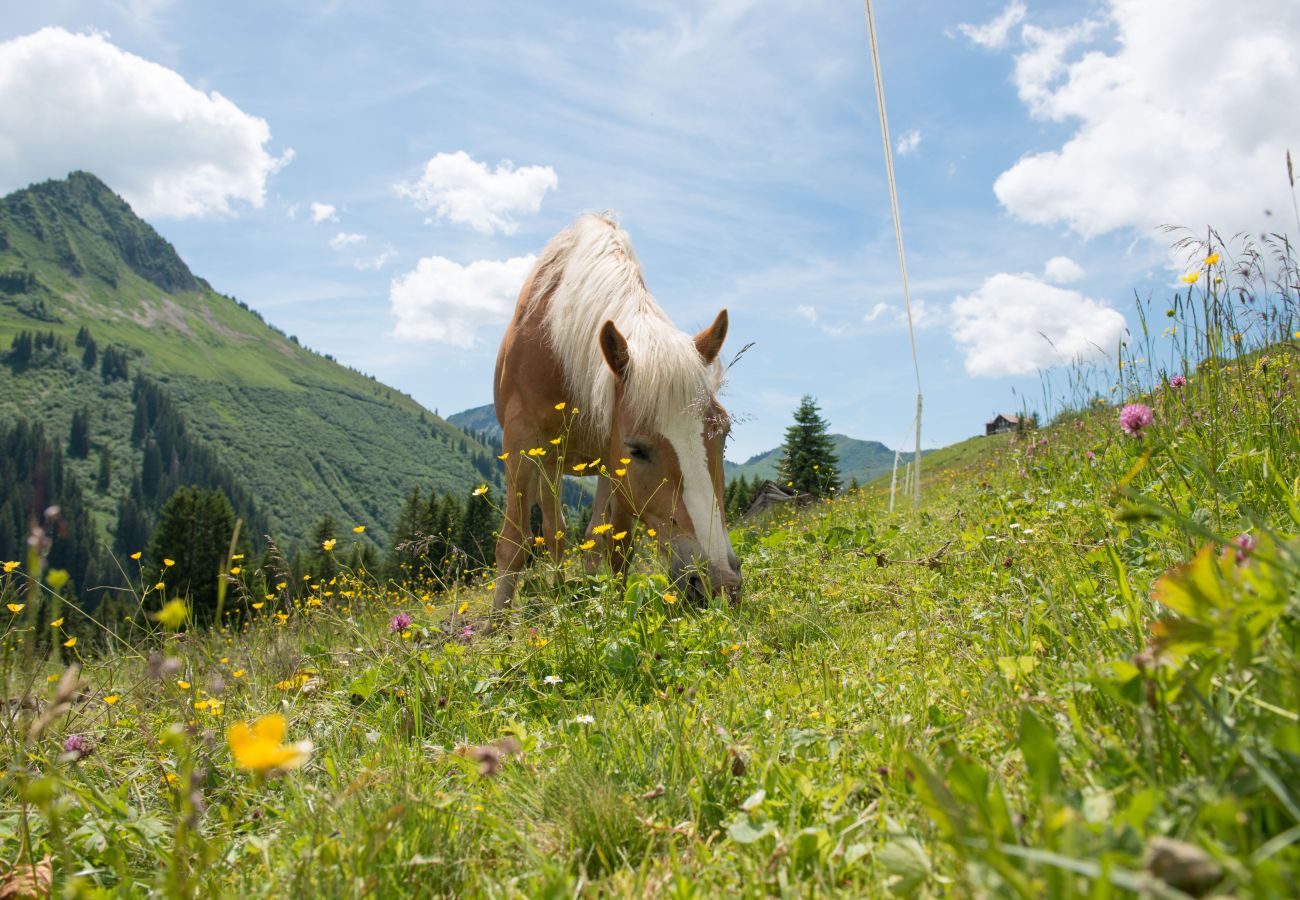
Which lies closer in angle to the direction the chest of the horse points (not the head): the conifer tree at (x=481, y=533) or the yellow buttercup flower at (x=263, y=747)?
the yellow buttercup flower

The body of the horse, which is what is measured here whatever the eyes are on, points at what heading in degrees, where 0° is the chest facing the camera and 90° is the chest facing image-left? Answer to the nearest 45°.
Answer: approximately 315°

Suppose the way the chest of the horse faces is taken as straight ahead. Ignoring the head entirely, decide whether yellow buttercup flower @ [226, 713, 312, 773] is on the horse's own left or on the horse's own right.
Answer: on the horse's own right
